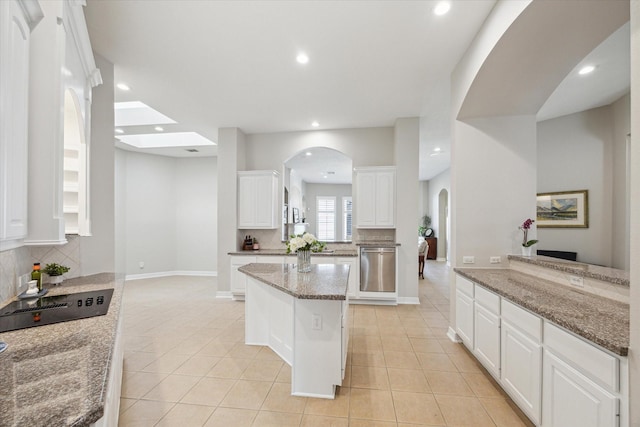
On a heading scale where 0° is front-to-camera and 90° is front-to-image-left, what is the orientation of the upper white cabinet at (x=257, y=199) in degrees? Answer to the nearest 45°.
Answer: approximately 0°

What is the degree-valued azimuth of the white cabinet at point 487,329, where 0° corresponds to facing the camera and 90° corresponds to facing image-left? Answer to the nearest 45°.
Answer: approximately 45°

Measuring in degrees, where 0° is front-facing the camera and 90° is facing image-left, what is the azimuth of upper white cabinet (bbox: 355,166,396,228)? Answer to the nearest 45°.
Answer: approximately 0°

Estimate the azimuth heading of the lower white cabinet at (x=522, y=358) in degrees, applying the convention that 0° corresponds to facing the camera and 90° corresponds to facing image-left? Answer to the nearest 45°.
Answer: approximately 45°

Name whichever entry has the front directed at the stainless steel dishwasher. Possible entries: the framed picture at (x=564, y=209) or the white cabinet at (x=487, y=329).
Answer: the framed picture

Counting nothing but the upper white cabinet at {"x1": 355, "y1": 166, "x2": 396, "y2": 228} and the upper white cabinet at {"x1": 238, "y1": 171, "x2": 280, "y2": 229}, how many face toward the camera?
2

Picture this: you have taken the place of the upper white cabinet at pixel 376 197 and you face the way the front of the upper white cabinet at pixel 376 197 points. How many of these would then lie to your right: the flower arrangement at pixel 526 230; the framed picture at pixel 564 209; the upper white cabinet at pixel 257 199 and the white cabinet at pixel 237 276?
2

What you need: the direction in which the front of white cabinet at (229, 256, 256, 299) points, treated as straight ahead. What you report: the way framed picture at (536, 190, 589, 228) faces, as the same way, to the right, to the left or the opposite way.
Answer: to the right
